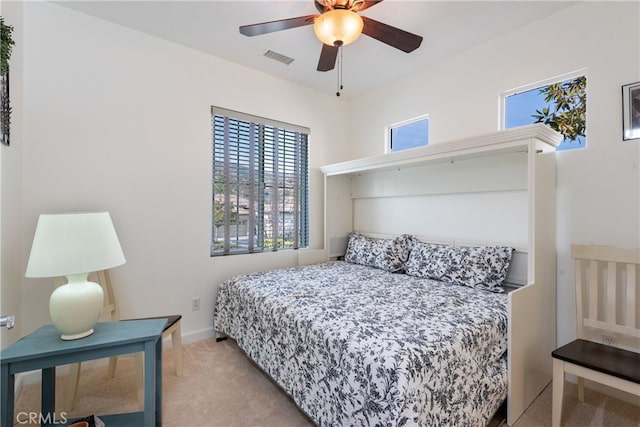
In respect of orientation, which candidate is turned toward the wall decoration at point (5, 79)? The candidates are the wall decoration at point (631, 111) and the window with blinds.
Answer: the wall decoration at point (631, 111)

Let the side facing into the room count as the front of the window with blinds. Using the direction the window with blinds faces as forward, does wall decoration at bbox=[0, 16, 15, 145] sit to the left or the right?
on its right

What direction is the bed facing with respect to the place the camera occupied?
facing the viewer and to the left of the viewer

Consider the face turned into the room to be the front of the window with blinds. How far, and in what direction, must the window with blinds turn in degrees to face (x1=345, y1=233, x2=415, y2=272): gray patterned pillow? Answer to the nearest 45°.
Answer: approximately 45° to its left

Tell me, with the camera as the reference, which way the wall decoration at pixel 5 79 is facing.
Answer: facing the viewer and to the right of the viewer

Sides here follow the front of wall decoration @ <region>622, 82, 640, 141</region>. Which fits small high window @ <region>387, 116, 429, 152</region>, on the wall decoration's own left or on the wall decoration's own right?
on the wall decoration's own right

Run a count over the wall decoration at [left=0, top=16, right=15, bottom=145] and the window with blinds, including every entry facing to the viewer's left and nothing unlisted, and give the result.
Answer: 0

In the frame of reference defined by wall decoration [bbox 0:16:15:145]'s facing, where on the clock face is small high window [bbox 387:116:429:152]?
The small high window is roughly at 11 o'clock from the wall decoration.

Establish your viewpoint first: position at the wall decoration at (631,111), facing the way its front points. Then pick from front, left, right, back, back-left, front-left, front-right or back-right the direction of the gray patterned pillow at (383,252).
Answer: front-right

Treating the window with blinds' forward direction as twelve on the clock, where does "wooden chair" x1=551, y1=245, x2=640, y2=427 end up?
The wooden chair is roughly at 12 o'clock from the window with blinds.

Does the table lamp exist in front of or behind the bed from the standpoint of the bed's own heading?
in front

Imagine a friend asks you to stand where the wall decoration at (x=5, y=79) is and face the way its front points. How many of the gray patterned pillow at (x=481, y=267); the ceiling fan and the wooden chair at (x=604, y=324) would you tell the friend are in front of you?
3

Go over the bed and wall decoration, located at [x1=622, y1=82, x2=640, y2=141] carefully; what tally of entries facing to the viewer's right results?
0

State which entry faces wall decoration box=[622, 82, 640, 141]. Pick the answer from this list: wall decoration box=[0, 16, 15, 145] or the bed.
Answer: wall decoration box=[0, 16, 15, 145]

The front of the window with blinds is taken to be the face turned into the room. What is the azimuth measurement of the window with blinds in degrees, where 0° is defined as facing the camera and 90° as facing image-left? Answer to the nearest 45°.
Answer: approximately 315°

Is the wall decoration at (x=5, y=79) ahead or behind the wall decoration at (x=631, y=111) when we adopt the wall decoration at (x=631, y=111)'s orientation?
ahead
